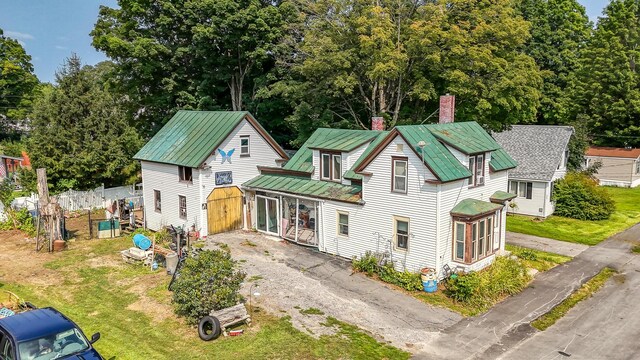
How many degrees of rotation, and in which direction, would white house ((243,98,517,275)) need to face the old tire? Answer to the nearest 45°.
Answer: approximately 90° to its right

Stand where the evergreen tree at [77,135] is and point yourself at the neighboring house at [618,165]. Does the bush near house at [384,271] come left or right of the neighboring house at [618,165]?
right

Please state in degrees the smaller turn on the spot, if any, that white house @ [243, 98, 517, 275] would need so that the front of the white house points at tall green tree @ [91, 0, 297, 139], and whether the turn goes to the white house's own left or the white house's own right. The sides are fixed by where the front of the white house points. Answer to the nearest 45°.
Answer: approximately 180°

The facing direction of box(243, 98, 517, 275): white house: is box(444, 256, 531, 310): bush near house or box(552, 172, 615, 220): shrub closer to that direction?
the bush near house

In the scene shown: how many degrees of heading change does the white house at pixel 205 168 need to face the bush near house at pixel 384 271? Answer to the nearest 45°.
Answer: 0° — it already faces it

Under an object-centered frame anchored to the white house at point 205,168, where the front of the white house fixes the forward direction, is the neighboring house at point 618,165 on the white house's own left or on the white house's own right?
on the white house's own left

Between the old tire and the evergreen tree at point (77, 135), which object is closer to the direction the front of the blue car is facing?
the old tire

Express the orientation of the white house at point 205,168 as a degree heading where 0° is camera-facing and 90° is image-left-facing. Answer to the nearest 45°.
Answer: approximately 315°

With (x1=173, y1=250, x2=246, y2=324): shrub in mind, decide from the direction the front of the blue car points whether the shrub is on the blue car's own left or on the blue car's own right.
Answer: on the blue car's own left

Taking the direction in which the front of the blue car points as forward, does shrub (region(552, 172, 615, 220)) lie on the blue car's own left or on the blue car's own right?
on the blue car's own left
